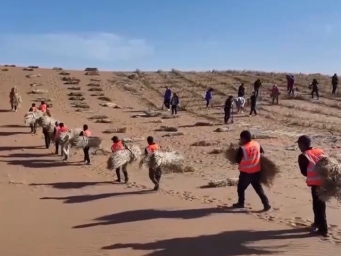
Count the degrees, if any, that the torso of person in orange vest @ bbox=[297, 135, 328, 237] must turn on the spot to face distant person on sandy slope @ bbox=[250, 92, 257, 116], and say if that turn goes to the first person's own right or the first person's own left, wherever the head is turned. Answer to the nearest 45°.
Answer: approximately 45° to the first person's own right

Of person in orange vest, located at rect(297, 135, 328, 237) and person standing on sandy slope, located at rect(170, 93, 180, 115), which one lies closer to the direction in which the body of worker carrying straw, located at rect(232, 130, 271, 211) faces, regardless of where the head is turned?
the person standing on sandy slope

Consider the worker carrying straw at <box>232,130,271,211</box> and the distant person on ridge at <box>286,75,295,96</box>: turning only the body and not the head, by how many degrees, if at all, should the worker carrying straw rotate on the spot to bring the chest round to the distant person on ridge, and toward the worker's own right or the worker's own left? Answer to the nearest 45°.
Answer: approximately 45° to the worker's own right

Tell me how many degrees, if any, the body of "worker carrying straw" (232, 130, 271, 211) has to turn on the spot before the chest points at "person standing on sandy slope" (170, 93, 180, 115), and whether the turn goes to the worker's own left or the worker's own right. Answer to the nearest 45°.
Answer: approximately 45° to the worker's own right

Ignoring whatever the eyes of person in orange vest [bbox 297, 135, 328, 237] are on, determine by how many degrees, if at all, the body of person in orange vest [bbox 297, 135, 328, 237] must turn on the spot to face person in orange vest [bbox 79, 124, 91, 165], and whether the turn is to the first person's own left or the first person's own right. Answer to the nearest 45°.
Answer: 0° — they already face them

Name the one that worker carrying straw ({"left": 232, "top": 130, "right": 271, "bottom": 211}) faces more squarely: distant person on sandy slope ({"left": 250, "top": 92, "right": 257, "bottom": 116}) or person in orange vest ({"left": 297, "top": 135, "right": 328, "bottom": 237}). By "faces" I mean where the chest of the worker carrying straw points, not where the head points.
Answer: the distant person on sandy slope

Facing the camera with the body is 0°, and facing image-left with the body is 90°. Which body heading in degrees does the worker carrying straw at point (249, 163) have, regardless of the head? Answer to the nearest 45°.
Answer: approximately 135°

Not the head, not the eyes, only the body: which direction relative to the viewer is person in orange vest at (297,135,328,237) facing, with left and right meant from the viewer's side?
facing away from the viewer and to the left of the viewer

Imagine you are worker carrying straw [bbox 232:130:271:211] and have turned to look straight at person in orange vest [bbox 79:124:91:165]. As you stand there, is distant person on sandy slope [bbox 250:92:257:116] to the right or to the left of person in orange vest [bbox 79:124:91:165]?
right
